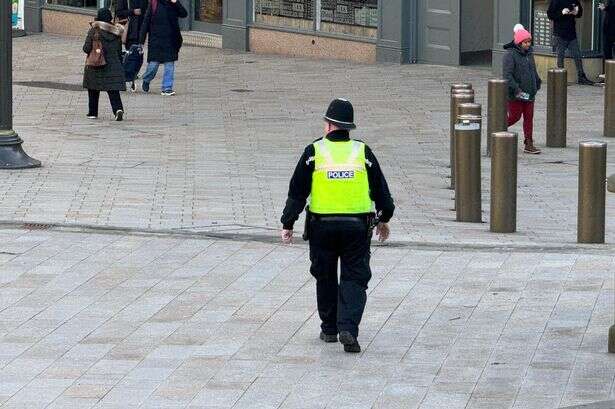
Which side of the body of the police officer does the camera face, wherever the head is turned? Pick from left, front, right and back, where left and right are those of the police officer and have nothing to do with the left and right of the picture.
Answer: back

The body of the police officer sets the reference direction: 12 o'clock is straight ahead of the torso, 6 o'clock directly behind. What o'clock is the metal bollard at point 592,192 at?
The metal bollard is roughly at 1 o'clock from the police officer.

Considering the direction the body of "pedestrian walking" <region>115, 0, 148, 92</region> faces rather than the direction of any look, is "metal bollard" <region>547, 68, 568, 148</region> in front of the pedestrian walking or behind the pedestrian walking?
in front

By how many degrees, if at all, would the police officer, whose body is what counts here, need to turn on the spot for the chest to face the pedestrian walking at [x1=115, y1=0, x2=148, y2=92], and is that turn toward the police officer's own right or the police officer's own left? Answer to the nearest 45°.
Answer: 0° — they already face them

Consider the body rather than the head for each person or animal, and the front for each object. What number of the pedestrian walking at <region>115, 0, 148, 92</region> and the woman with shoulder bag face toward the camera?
1

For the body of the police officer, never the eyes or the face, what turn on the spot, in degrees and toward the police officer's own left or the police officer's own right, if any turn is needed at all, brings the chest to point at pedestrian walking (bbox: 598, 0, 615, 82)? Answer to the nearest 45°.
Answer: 0° — they already face them

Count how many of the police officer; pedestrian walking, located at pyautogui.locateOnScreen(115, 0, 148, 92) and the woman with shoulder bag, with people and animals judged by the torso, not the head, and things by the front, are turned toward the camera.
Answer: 1

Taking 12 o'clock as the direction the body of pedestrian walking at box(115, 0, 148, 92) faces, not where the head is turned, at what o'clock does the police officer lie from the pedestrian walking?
The police officer is roughly at 12 o'clock from the pedestrian walking.

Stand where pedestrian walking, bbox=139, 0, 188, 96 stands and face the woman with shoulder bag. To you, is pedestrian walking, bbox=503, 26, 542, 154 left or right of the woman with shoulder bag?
left

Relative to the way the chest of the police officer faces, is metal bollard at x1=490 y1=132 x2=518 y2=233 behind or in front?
in front

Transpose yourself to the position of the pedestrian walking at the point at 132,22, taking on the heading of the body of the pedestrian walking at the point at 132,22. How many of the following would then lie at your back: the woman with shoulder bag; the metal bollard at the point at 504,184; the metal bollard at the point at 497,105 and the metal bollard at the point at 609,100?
0
